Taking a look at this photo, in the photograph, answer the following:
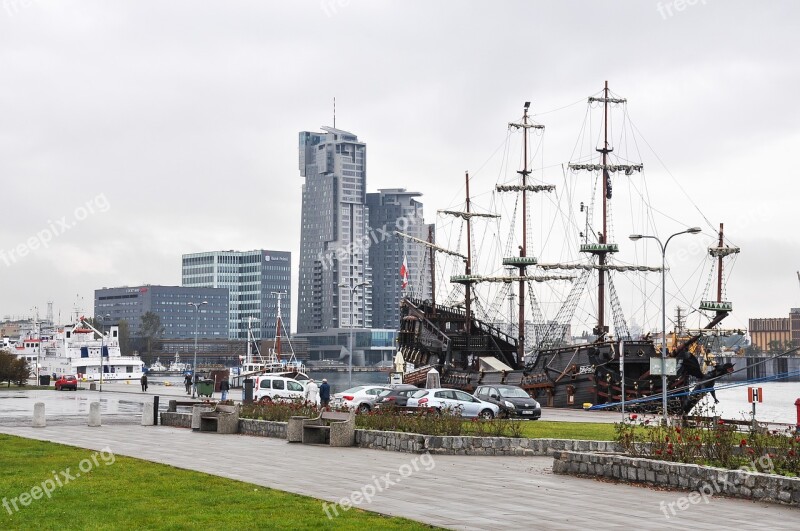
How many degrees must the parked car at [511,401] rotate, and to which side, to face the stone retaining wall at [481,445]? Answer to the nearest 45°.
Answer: approximately 45° to its right

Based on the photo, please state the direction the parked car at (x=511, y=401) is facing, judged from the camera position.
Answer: facing the viewer and to the right of the viewer

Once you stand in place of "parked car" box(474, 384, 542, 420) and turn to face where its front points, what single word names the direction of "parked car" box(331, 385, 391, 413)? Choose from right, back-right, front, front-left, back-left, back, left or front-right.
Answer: back-right

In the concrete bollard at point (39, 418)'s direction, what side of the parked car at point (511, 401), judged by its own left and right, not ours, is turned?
right

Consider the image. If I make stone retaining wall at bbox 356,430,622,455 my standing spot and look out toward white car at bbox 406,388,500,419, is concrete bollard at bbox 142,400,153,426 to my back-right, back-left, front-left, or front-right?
front-left

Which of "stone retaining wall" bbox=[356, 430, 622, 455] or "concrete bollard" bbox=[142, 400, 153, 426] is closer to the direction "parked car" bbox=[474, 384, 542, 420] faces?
the stone retaining wall

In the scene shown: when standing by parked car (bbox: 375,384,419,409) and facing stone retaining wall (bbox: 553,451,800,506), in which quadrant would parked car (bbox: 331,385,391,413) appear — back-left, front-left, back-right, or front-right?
back-right

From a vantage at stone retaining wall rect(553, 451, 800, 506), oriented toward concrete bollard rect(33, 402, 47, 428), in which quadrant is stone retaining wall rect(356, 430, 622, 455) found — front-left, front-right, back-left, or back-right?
front-right

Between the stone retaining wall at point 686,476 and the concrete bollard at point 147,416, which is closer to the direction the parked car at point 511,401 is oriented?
the stone retaining wall

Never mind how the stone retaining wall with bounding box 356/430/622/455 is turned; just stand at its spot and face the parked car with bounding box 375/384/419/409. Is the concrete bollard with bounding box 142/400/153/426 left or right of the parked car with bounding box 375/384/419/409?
left

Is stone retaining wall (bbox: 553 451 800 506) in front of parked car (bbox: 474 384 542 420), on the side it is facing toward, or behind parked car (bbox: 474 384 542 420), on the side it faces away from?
in front

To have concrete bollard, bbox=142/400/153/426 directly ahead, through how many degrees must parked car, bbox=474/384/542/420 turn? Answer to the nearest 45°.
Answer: approximately 90° to its right

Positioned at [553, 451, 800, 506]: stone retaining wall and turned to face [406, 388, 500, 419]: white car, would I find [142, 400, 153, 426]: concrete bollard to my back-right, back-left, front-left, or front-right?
front-left
